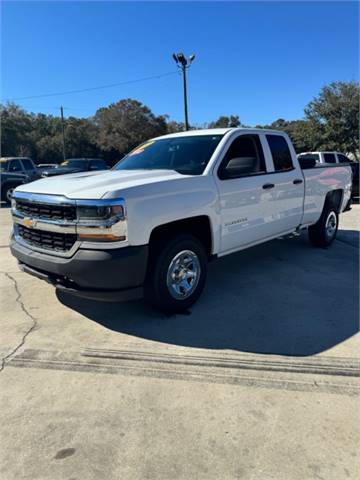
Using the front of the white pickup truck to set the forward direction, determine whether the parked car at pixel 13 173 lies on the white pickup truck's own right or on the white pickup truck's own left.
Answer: on the white pickup truck's own right

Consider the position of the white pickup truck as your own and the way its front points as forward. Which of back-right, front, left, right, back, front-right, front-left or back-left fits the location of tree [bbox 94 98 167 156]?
back-right

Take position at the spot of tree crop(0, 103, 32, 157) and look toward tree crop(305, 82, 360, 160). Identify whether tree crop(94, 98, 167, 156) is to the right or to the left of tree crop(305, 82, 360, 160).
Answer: left

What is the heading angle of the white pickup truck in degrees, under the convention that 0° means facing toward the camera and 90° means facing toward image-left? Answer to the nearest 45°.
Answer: approximately 45°

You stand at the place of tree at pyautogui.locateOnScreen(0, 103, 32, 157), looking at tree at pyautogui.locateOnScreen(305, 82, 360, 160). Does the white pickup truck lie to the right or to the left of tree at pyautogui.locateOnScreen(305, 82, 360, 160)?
right

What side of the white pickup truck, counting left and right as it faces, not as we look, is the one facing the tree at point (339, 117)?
back
